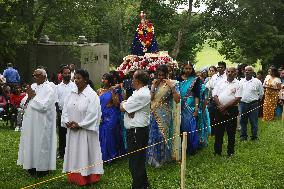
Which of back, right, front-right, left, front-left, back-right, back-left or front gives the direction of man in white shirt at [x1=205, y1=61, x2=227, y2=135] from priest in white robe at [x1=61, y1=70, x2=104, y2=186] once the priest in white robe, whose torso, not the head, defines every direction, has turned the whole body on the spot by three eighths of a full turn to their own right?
front-right

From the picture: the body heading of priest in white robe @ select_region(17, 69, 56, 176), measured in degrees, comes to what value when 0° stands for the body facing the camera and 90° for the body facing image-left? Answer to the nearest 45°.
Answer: approximately 45°

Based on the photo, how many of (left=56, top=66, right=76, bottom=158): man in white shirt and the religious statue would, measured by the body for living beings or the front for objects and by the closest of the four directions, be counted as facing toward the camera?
2

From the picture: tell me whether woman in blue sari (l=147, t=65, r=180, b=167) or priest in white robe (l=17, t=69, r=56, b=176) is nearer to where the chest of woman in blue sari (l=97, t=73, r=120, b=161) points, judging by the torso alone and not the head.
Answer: the priest in white robe

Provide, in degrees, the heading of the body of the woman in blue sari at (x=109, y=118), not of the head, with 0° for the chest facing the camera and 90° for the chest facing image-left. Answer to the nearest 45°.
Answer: approximately 45°

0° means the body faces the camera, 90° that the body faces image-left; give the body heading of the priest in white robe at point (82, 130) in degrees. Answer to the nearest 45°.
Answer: approximately 45°

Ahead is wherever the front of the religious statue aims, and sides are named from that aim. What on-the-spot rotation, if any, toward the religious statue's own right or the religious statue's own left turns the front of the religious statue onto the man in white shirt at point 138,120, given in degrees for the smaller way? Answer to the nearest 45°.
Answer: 0° — it already faces them
